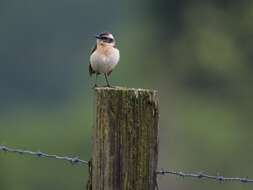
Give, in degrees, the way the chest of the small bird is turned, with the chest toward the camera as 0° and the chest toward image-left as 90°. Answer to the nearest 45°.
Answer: approximately 0°
